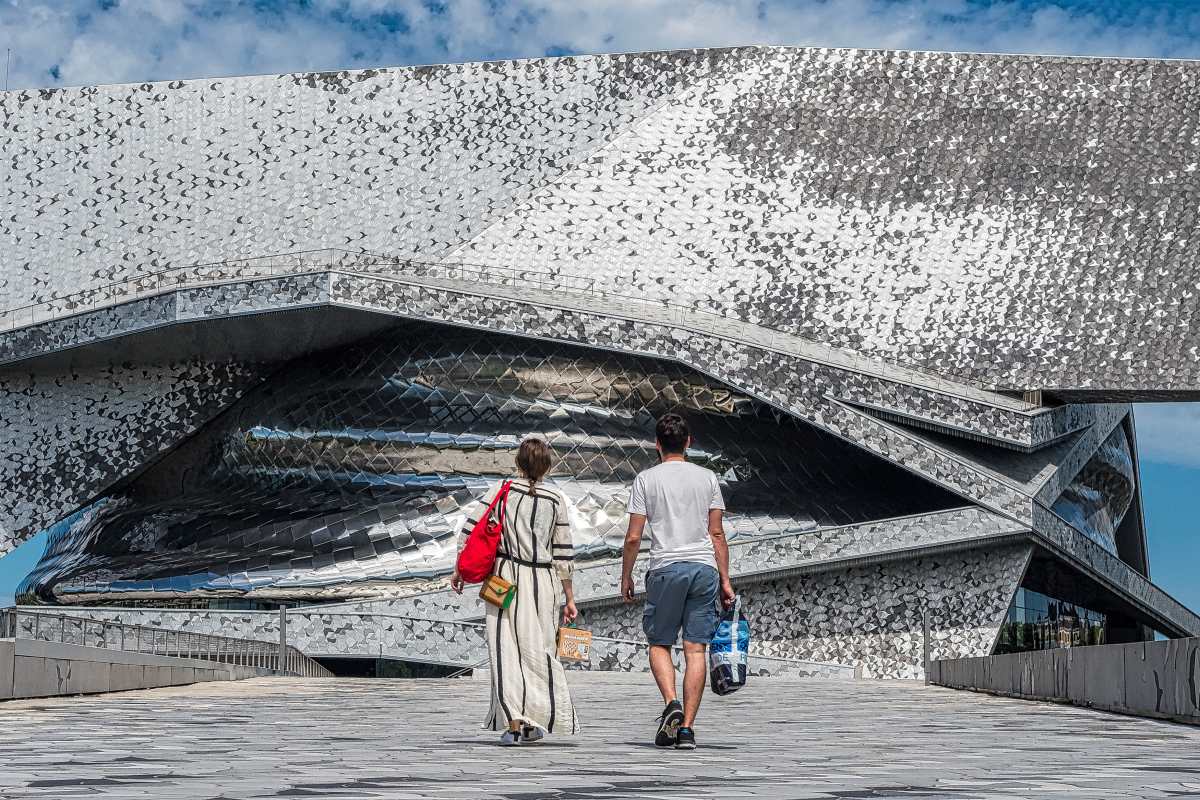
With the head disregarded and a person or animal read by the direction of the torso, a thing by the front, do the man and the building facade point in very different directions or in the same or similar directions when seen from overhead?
very different directions

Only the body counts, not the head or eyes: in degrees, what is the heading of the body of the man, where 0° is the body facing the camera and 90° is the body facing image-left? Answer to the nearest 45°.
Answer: approximately 180°

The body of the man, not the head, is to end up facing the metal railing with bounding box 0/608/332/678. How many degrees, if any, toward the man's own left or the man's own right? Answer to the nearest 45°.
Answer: approximately 45° to the man's own left

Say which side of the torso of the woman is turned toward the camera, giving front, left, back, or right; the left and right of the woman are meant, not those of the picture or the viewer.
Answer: back

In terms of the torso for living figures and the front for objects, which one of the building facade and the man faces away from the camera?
the man

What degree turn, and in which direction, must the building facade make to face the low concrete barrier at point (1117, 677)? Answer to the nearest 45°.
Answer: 0° — it already faces it

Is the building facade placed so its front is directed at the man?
yes

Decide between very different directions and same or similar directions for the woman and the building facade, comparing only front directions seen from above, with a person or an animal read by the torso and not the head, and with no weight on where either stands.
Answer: very different directions

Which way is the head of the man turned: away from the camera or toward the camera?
away from the camera

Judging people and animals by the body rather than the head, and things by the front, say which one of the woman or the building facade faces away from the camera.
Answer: the woman
